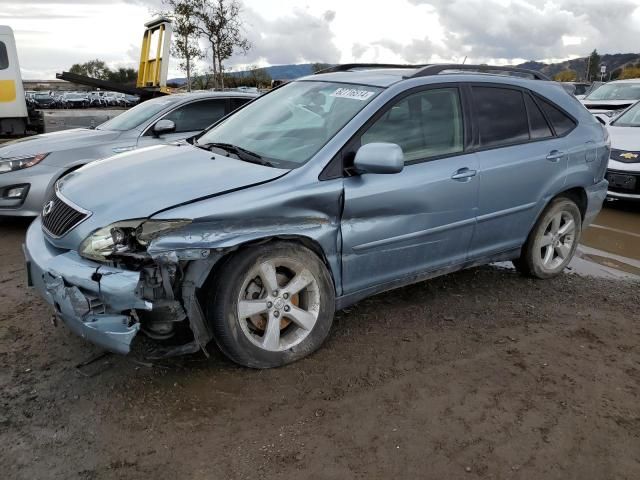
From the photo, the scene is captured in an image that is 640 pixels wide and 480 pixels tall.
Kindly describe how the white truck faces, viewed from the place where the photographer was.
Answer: facing to the left of the viewer

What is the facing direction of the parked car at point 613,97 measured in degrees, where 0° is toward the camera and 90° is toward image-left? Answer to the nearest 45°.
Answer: approximately 45°

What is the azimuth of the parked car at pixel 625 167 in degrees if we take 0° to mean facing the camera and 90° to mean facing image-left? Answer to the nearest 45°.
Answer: approximately 45°

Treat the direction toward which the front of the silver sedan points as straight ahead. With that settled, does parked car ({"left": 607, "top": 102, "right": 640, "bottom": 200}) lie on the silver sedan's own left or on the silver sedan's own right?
on the silver sedan's own left

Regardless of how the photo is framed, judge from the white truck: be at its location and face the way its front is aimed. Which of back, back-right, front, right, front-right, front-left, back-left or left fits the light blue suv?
left

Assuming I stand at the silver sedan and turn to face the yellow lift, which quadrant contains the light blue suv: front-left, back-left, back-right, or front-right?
back-right

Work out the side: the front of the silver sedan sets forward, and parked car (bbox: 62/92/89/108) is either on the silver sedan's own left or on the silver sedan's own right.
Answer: on the silver sedan's own right
